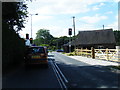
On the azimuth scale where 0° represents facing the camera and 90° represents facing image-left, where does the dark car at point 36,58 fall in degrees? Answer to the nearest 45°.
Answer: approximately 180°

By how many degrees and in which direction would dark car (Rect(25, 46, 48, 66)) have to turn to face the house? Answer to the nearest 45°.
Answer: approximately 45° to its right
